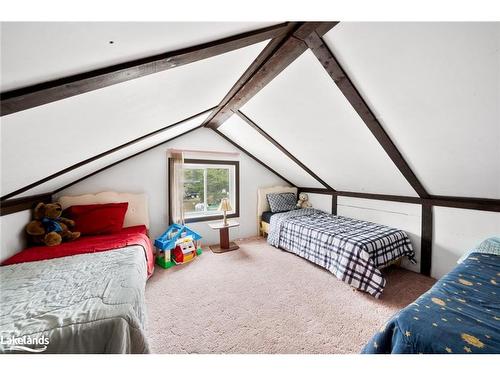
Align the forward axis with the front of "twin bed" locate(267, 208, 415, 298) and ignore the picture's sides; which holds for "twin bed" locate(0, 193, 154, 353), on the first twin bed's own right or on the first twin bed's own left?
on the first twin bed's own right

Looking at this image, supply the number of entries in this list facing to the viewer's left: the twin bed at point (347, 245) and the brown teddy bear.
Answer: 0

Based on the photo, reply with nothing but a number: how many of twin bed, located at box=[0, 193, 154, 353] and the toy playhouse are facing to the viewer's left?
0

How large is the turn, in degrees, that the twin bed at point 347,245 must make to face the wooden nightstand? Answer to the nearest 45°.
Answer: approximately 135° to its right

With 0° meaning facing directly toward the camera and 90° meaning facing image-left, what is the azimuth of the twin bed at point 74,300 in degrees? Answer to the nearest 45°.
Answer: approximately 0°

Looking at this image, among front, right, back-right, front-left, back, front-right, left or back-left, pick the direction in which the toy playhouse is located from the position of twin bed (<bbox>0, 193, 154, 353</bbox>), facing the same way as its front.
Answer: back-left

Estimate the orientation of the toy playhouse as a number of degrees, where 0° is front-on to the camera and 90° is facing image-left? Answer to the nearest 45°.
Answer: approximately 315°

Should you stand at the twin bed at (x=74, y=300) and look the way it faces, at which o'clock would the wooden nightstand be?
The wooden nightstand is roughly at 8 o'clock from the twin bed.

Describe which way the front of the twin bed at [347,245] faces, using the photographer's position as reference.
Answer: facing the viewer and to the right of the viewer

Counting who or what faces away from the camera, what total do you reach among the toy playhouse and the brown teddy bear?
0

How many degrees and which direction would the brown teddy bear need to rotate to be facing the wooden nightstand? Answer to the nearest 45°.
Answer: approximately 45° to its left
